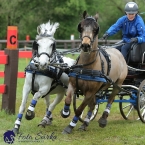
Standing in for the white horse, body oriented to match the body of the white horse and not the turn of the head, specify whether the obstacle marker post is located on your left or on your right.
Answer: on your right

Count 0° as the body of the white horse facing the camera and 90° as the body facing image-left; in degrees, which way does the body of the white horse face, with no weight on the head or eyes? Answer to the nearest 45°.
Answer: approximately 45°

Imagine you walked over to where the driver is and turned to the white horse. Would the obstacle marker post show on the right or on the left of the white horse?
right

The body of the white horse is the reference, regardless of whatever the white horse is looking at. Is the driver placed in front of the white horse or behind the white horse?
behind
